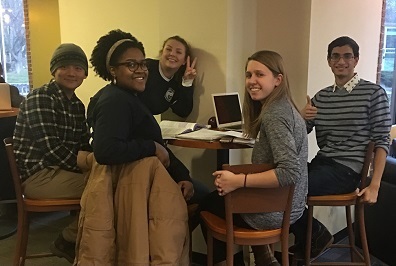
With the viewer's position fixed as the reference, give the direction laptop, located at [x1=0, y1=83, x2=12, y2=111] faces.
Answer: facing away from the viewer

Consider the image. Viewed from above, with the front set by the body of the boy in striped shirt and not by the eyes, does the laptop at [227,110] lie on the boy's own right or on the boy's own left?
on the boy's own right

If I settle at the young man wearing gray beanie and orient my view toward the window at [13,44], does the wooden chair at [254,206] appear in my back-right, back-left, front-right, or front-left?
back-right

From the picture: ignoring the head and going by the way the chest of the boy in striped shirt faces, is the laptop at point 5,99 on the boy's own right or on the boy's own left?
on the boy's own right

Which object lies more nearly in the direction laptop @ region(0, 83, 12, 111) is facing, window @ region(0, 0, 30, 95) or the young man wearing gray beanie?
the window

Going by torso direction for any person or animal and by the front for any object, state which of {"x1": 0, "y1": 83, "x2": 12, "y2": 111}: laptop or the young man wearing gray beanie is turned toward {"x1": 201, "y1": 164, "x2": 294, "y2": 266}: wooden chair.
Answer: the young man wearing gray beanie

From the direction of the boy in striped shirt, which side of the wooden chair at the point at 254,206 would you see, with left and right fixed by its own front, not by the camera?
right

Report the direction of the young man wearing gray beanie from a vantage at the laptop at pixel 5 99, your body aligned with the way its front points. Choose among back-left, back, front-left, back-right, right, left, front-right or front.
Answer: back
